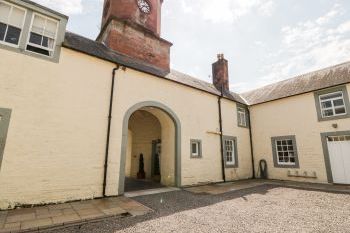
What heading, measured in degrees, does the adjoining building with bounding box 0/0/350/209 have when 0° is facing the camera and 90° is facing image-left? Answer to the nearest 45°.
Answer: approximately 315°
